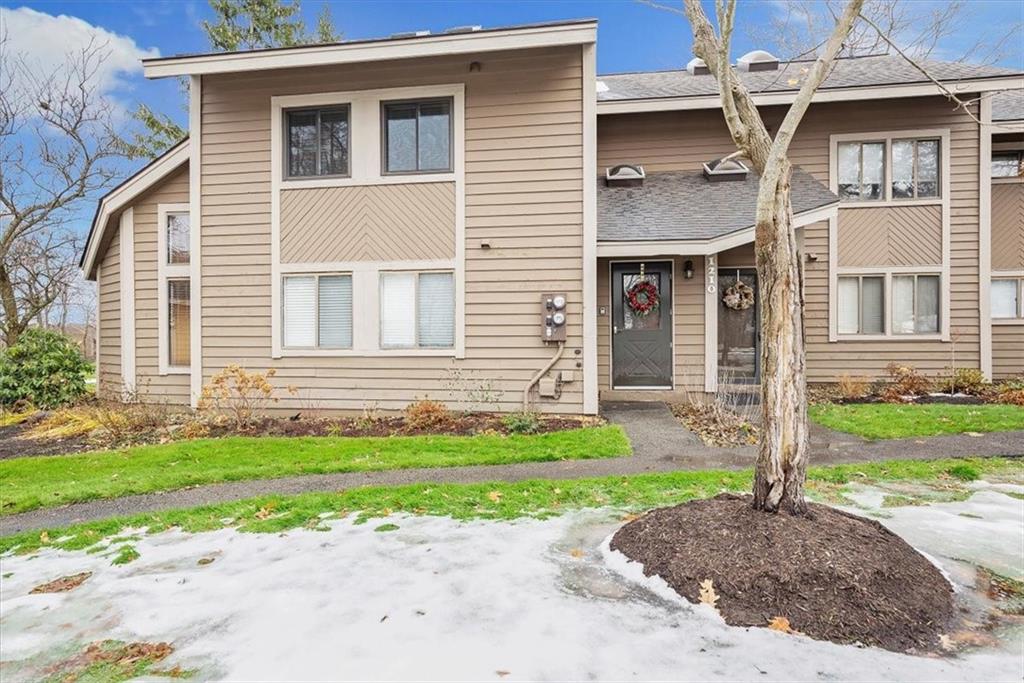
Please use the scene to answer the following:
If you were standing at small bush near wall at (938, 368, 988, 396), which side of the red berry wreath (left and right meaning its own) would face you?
left

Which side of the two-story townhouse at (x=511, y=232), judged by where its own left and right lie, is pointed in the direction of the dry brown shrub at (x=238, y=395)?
right

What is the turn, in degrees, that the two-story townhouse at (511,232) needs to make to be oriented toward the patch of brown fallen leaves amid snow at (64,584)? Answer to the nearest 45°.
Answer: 0° — it already faces it

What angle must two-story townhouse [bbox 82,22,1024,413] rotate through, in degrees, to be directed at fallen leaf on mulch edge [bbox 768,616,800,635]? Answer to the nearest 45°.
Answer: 0° — it already faces it

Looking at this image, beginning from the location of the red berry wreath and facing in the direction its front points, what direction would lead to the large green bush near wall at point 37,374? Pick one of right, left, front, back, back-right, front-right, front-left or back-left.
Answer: right

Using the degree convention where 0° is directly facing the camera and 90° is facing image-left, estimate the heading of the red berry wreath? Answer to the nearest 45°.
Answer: approximately 0°

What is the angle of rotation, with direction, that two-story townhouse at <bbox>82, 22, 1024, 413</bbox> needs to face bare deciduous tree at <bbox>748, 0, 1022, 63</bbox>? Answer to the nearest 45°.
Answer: approximately 45° to its left

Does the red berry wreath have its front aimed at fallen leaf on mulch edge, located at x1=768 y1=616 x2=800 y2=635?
yes

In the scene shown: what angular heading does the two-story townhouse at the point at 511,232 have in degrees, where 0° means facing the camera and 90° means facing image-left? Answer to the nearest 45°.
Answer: approximately 0°

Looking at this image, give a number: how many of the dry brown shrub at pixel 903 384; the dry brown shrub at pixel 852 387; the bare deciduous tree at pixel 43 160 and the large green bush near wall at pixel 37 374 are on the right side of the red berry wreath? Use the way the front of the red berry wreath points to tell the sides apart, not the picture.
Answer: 2

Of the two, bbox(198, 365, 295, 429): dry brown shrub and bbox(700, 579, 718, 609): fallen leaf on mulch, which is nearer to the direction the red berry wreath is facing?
the fallen leaf on mulch

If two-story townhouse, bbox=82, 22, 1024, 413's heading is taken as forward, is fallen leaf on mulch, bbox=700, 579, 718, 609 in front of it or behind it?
in front
